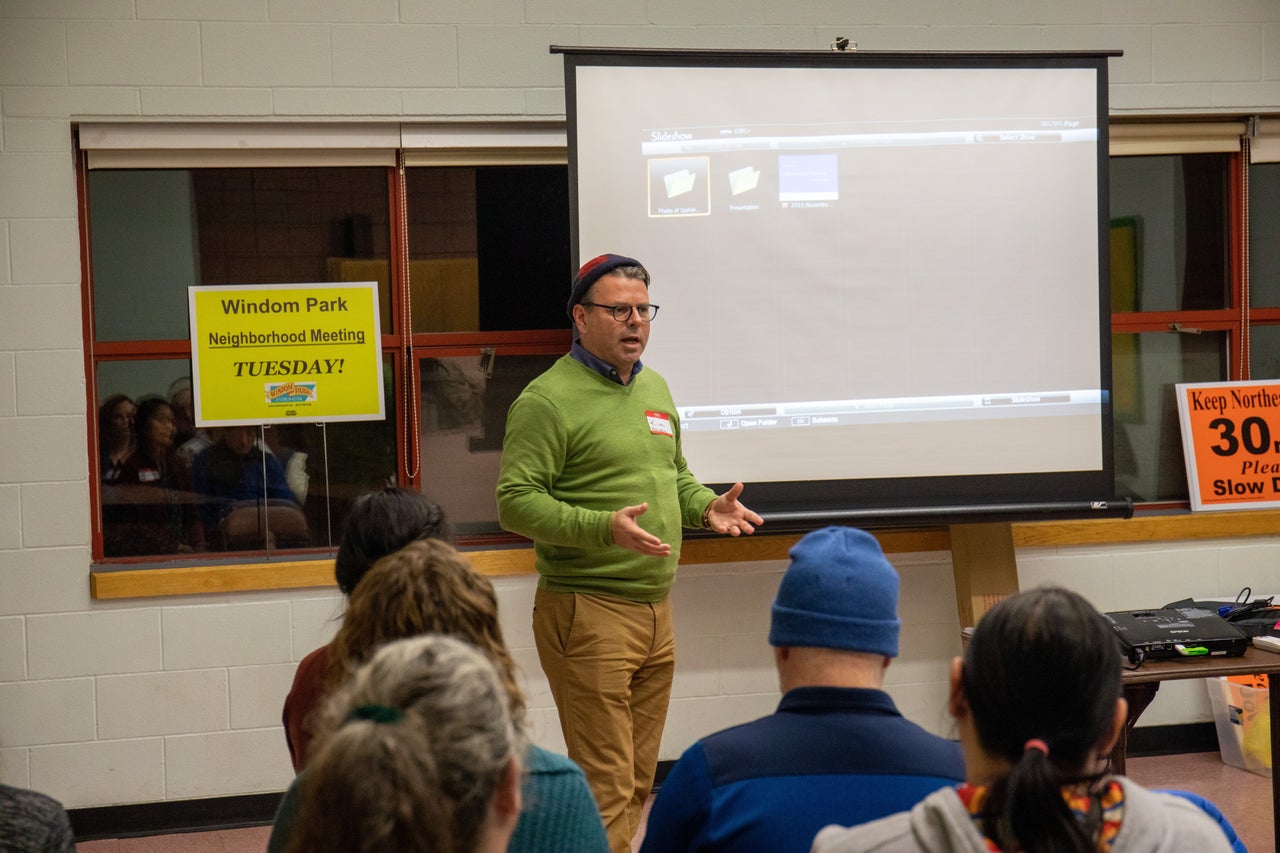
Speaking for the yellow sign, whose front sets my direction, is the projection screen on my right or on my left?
on my left

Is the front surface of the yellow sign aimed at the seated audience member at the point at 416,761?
yes

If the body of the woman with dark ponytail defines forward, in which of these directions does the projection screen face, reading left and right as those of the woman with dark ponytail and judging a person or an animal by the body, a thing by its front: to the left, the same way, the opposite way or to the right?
the opposite way

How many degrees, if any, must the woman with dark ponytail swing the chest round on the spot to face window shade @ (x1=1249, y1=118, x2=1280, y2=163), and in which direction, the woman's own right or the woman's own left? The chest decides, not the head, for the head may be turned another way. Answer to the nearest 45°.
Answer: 0° — they already face it

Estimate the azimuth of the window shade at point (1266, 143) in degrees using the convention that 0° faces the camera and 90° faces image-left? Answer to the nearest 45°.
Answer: approximately 0°

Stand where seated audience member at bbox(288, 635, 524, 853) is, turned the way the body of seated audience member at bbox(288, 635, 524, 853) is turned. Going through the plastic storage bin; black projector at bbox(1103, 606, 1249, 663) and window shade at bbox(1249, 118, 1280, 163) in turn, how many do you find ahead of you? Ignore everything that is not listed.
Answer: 3

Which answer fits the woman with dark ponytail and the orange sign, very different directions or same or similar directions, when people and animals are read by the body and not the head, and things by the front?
very different directions

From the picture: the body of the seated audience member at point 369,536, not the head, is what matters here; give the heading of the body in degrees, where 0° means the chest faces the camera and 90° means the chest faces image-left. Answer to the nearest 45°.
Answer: approximately 225°

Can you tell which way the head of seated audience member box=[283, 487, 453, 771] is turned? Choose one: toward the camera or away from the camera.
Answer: away from the camera

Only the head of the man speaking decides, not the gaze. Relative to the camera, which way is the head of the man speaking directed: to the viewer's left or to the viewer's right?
to the viewer's right

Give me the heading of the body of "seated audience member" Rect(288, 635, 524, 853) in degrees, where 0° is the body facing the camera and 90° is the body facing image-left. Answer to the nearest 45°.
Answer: approximately 225°

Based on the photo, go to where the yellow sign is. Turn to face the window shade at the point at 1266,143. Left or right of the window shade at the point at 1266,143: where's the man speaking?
right
